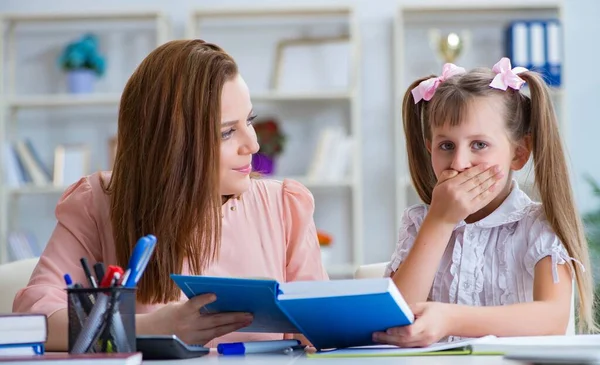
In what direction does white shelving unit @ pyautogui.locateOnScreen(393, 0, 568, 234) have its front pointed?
toward the camera

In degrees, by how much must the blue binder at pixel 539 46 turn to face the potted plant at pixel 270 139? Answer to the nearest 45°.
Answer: approximately 90° to its right

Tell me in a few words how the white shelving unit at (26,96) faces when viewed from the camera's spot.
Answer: facing the viewer

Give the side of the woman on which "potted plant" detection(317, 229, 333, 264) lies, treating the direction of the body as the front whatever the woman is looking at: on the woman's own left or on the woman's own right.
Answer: on the woman's own left

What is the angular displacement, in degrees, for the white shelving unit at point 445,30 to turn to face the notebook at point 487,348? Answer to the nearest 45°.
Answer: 0° — it already faces it

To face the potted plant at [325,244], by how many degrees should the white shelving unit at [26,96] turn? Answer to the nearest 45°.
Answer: approximately 45° to its left

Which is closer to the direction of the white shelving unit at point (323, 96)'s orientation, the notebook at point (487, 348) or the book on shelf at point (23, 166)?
the notebook

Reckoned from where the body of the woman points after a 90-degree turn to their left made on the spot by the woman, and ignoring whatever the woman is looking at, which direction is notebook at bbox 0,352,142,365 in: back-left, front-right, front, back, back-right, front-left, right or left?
back-right

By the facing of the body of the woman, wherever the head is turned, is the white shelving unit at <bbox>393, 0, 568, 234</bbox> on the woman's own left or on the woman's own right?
on the woman's own left

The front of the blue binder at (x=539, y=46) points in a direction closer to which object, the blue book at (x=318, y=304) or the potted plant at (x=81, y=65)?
the blue book

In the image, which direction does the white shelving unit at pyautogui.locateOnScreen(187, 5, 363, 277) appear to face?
toward the camera

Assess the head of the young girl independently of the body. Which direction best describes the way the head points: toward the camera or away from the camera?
toward the camera

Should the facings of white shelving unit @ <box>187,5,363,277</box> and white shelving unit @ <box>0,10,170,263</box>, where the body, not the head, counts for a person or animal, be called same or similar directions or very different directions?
same or similar directions
